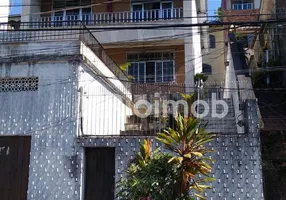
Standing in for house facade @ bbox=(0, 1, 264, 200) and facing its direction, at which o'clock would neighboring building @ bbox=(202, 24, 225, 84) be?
The neighboring building is roughly at 7 o'clock from the house facade.

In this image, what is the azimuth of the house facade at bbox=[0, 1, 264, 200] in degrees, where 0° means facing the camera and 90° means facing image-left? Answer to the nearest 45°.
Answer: approximately 0°

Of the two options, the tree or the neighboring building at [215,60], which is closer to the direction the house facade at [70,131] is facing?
the tree

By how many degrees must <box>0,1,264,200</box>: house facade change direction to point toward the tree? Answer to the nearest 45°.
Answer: approximately 45° to its left
